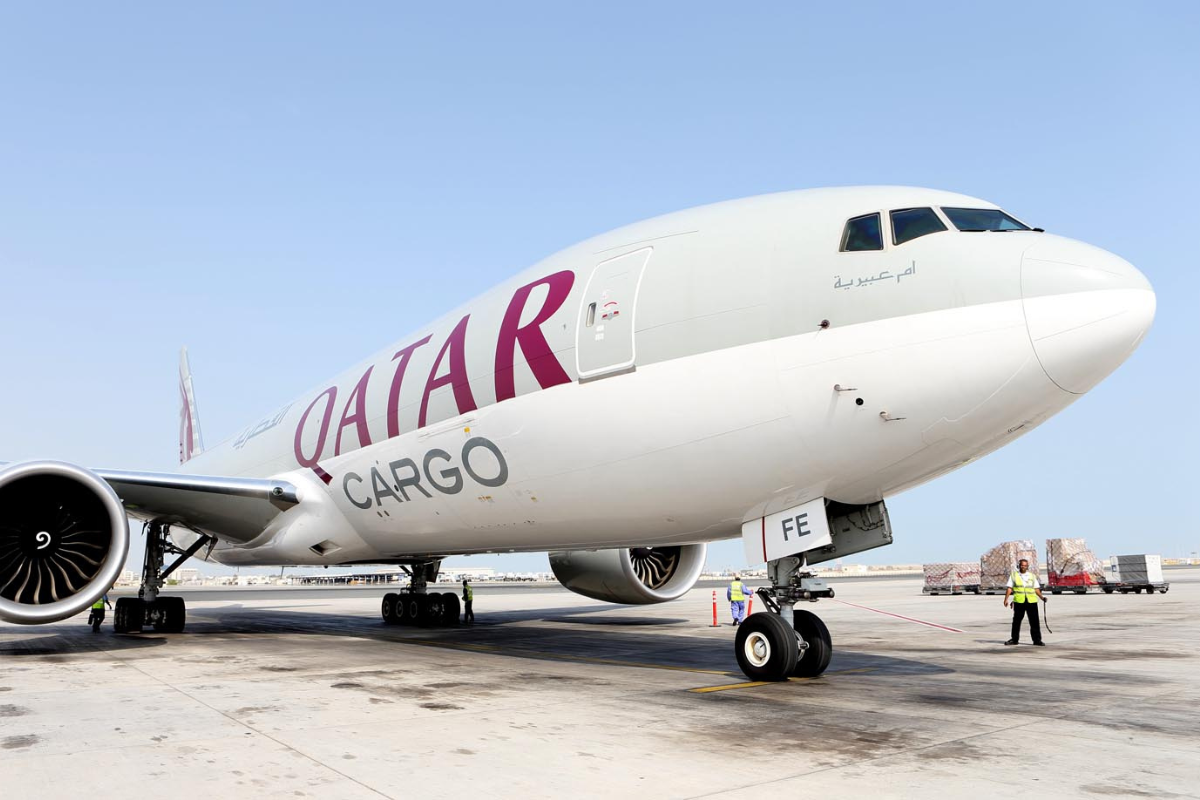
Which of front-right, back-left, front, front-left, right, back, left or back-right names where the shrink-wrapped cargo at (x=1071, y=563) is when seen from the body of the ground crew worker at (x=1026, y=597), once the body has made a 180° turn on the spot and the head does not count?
front

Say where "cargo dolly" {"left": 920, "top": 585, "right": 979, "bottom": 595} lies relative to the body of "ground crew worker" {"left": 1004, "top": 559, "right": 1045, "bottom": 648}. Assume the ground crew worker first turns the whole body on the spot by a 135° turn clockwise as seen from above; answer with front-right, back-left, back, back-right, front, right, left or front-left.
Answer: front-right

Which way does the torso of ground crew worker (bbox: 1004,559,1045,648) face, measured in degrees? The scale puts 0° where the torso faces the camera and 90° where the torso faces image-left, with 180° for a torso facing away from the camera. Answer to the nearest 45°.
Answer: approximately 0°

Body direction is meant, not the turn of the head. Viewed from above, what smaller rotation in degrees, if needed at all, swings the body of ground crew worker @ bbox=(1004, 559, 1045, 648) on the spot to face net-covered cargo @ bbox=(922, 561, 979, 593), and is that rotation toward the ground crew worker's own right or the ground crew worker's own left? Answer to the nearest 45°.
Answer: approximately 180°

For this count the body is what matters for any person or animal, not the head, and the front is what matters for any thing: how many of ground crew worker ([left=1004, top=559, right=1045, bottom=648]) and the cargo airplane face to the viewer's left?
0

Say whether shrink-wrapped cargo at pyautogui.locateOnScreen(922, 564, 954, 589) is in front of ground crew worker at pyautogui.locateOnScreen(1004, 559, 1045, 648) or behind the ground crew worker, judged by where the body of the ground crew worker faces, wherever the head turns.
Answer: behind

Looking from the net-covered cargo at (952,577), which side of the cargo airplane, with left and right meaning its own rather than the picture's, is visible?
left

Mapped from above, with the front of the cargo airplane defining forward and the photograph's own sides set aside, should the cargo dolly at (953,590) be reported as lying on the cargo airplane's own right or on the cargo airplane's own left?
on the cargo airplane's own left

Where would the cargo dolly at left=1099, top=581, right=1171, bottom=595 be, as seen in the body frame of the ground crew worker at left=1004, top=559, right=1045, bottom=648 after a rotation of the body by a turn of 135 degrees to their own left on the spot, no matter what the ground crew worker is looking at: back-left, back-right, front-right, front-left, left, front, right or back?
front-left

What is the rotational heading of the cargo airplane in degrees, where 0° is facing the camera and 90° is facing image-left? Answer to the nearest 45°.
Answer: approximately 315°

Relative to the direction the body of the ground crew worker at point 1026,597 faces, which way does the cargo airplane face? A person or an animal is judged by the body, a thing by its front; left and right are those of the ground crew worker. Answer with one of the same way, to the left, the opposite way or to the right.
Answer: to the left

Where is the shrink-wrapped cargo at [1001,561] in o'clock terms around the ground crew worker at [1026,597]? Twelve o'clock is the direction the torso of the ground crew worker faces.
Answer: The shrink-wrapped cargo is roughly at 6 o'clock from the ground crew worker.
